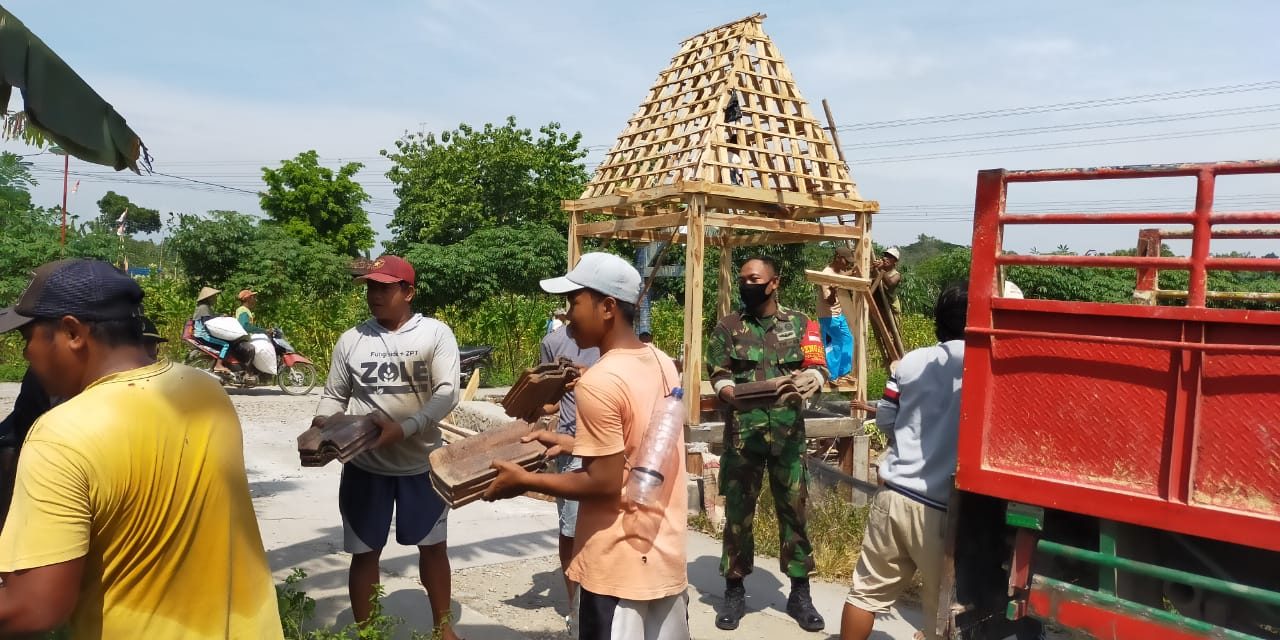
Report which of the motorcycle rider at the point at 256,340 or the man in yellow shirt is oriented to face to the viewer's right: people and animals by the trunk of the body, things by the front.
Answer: the motorcycle rider

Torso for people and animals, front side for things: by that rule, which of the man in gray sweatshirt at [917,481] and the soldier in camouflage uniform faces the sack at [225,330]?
the man in gray sweatshirt

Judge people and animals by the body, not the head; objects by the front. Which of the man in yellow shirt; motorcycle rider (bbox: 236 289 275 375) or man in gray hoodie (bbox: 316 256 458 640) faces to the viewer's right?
the motorcycle rider

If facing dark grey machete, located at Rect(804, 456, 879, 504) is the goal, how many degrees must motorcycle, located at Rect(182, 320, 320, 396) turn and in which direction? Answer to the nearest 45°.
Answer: approximately 45° to its right

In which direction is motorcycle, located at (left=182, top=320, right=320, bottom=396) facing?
to the viewer's right

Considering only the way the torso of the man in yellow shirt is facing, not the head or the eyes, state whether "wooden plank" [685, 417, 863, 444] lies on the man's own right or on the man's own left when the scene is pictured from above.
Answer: on the man's own right

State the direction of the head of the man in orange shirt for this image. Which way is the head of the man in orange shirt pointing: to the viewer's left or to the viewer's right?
to the viewer's left

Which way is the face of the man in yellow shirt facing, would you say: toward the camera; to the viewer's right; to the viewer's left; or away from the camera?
to the viewer's left

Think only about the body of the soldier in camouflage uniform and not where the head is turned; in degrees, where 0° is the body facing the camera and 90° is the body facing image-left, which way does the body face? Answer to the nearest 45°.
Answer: approximately 0°

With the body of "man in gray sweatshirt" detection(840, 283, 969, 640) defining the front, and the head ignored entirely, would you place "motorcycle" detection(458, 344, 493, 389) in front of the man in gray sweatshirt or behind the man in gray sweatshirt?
in front

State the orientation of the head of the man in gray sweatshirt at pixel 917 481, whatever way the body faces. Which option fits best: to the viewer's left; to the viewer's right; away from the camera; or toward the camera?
away from the camera

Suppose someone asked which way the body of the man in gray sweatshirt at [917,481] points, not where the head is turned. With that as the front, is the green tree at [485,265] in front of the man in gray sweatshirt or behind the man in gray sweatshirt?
in front
